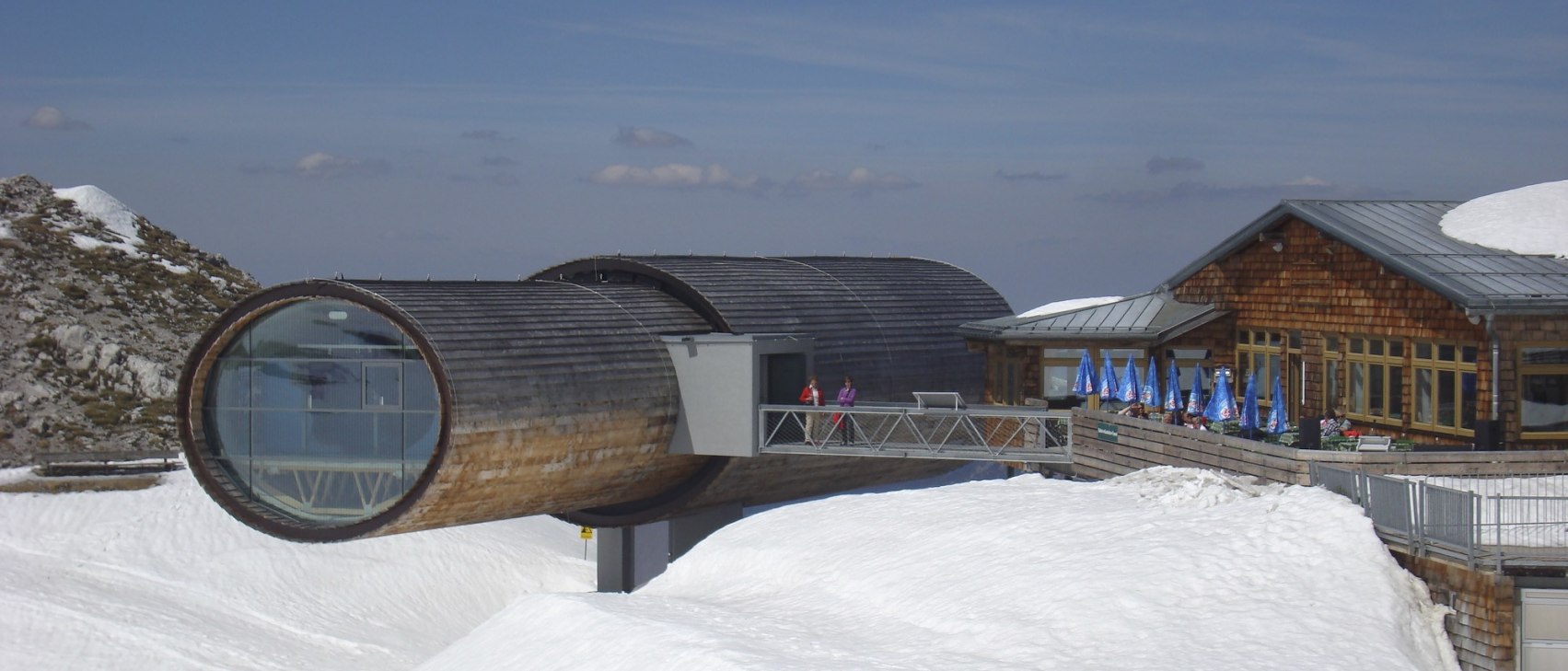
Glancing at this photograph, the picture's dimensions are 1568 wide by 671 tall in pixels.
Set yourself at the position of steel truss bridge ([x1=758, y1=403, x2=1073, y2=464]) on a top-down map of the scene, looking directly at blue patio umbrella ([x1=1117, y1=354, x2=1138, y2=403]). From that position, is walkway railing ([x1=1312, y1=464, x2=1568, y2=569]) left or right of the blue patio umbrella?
right

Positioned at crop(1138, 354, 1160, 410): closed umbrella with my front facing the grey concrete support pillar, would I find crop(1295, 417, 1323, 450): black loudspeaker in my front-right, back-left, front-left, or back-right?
back-left

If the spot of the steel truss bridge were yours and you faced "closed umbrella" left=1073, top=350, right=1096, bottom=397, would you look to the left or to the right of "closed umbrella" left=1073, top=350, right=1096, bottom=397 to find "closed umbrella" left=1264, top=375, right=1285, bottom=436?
right

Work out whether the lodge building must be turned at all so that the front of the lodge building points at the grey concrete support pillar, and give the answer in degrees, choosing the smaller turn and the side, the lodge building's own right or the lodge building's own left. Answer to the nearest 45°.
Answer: approximately 45° to the lodge building's own right

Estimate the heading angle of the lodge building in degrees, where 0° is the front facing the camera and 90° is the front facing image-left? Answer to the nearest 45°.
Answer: approximately 45°
